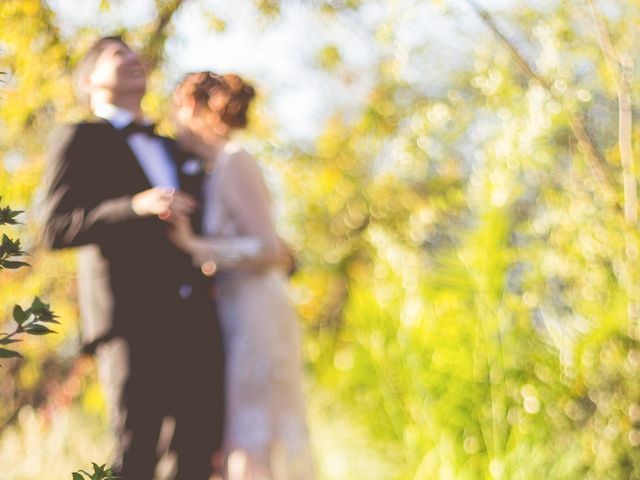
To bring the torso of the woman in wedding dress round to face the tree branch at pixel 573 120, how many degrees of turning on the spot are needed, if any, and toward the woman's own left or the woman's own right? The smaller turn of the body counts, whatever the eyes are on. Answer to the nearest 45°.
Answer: approximately 135° to the woman's own right

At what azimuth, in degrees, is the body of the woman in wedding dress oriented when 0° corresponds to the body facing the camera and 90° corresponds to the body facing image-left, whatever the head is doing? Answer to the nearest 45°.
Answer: approximately 90°

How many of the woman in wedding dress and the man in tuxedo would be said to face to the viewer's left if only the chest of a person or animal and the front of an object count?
1

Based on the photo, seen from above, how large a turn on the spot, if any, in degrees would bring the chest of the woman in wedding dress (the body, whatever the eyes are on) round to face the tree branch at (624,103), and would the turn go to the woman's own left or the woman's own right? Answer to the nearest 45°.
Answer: approximately 135° to the woman's own right

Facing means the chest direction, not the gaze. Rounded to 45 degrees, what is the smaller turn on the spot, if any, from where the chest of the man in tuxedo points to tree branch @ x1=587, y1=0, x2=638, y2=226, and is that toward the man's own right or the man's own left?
approximately 90° to the man's own left

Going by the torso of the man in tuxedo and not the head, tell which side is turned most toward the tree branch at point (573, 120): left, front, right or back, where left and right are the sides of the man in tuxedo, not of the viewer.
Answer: left

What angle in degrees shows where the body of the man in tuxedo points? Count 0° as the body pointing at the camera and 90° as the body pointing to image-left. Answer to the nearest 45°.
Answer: approximately 315°
